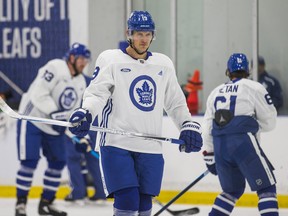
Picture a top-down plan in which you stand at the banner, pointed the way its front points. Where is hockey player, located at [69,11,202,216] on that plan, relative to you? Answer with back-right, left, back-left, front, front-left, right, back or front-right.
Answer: front

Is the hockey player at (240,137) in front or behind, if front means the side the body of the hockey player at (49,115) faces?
in front

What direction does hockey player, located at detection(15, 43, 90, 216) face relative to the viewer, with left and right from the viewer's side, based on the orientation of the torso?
facing the viewer and to the right of the viewer

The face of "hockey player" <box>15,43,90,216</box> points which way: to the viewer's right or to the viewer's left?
to the viewer's right

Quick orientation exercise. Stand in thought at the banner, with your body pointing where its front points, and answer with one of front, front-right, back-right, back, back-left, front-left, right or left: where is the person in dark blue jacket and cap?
front-left

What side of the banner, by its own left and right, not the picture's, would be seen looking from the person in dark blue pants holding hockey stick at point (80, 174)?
front

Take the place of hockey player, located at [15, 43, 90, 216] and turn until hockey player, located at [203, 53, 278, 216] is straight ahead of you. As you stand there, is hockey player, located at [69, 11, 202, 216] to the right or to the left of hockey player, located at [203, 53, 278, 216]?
right

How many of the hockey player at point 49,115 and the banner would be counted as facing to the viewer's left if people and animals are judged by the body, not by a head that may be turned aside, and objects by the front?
0

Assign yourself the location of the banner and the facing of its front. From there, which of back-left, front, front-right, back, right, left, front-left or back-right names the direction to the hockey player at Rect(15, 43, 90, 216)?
front

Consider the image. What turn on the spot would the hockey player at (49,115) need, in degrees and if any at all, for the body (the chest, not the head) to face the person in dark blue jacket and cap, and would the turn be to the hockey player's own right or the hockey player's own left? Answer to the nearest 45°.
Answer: approximately 90° to the hockey player's own left

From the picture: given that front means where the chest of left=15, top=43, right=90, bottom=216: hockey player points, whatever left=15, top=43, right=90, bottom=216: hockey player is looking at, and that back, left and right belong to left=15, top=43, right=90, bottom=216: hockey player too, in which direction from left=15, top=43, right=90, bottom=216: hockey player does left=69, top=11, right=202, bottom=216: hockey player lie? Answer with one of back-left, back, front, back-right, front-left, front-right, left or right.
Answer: front-right

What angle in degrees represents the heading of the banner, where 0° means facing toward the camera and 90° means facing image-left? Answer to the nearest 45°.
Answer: approximately 0°

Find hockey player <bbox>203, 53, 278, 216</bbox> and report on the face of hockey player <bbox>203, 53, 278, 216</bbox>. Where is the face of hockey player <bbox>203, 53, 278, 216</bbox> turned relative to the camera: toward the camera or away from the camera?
away from the camera

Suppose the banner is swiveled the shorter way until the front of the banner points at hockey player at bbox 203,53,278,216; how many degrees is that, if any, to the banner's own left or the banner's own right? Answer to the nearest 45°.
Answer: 0° — it already faces them
